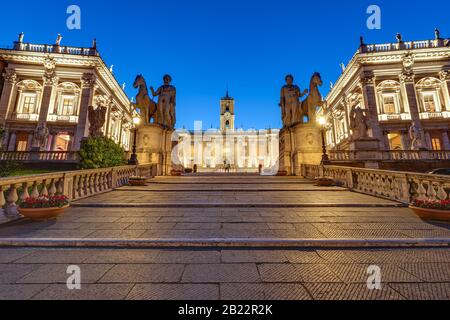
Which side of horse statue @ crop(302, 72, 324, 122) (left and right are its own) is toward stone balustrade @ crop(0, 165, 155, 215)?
right

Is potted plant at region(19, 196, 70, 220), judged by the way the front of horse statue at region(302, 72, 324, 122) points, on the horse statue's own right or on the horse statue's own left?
on the horse statue's own right

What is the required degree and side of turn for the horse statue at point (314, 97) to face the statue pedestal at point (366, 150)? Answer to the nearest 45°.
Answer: approximately 90° to its left

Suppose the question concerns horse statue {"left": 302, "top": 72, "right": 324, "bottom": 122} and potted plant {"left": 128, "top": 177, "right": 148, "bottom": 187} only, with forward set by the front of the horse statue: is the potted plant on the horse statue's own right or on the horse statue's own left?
on the horse statue's own right
